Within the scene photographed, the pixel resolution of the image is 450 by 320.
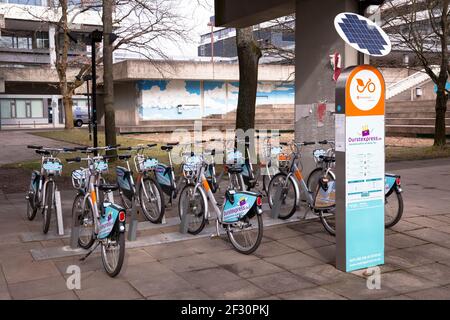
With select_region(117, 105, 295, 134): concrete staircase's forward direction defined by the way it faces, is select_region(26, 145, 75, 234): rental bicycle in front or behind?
in front

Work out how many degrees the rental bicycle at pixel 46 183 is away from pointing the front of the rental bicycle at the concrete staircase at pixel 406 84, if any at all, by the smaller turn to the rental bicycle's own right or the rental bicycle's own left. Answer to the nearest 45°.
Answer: approximately 135° to the rental bicycle's own left

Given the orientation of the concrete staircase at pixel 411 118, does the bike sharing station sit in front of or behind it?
in front

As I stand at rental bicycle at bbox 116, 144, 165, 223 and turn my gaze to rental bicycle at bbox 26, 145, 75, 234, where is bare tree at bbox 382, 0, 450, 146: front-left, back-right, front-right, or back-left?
back-right

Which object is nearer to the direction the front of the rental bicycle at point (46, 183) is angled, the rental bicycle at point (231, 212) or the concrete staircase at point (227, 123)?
the rental bicycle

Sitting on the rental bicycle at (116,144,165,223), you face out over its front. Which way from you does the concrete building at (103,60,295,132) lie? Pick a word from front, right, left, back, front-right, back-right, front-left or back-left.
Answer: back-left

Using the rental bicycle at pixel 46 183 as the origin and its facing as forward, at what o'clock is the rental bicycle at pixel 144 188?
the rental bicycle at pixel 144 188 is roughly at 9 o'clock from the rental bicycle at pixel 46 183.

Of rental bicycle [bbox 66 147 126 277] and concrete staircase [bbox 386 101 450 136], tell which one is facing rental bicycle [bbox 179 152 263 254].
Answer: the concrete staircase
